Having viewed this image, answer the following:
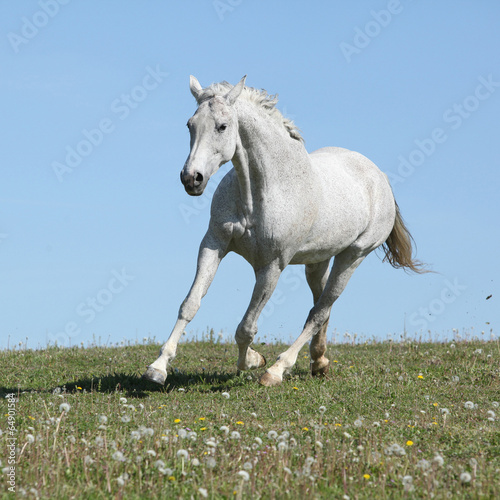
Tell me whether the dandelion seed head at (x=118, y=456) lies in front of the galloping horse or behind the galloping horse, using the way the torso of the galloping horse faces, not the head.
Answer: in front

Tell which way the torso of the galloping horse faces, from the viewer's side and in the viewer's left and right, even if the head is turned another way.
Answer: facing the viewer and to the left of the viewer

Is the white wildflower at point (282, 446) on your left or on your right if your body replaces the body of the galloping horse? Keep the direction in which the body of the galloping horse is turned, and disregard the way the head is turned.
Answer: on your left
